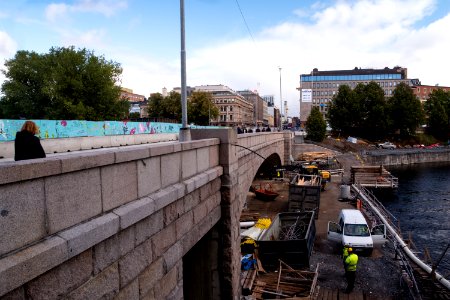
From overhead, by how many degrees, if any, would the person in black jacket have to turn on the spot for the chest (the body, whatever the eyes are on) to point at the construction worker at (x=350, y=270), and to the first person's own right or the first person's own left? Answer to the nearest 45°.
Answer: approximately 90° to the first person's own right

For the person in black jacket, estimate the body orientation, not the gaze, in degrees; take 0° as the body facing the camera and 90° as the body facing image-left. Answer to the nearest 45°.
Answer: approximately 180°

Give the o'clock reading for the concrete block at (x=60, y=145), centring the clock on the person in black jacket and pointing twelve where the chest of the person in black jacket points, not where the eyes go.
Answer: The concrete block is roughly at 12 o'clock from the person in black jacket.

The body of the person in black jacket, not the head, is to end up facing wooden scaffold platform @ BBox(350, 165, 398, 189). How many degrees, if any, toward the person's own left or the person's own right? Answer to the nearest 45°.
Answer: approximately 45° to the person's own right

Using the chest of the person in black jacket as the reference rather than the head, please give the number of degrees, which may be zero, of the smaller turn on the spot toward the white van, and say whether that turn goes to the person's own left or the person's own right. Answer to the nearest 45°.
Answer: approximately 45° to the person's own right

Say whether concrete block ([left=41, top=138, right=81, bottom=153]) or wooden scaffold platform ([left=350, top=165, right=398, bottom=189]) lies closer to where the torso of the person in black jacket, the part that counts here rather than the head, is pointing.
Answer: the concrete block
